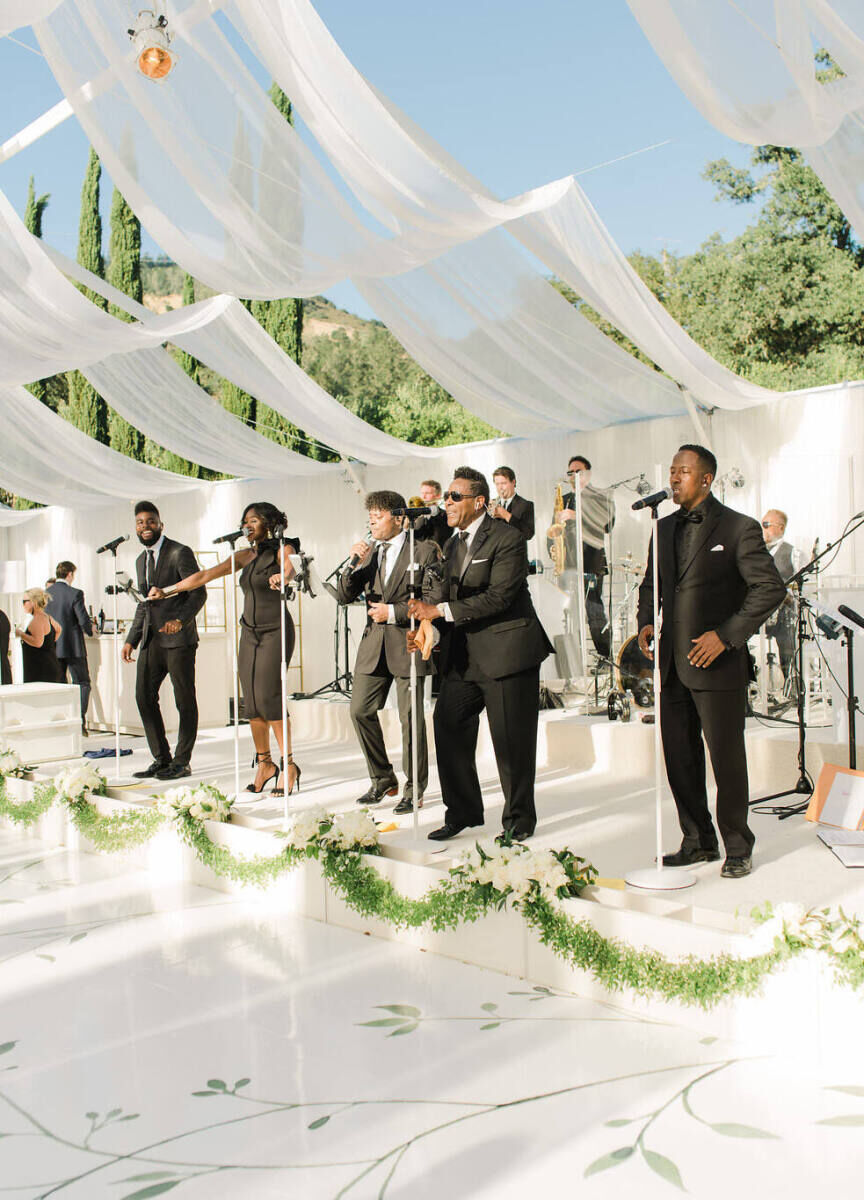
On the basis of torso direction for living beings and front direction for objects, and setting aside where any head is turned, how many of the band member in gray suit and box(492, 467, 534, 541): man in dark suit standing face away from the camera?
0

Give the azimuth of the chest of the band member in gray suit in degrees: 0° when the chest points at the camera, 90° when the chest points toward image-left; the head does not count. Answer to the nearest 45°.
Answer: approximately 45°

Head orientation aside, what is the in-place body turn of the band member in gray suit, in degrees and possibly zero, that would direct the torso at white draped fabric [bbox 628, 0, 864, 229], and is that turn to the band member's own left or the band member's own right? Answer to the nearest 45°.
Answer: approximately 90° to the band member's own left

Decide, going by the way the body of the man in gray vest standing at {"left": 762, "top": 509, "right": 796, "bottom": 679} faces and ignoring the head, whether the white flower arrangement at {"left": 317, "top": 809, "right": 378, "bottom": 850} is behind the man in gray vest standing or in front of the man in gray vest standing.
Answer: in front

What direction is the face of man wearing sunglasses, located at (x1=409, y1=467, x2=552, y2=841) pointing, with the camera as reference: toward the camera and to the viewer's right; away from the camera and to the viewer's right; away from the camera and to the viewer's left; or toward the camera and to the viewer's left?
toward the camera and to the viewer's left

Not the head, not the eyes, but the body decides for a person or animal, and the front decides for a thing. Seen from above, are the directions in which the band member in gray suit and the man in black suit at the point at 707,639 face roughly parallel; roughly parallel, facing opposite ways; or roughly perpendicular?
roughly parallel

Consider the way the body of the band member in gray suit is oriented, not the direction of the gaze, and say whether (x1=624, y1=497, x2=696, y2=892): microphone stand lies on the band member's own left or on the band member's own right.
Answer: on the band member's own left

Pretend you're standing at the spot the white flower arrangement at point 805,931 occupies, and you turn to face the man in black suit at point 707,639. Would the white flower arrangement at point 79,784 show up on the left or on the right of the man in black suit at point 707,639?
left

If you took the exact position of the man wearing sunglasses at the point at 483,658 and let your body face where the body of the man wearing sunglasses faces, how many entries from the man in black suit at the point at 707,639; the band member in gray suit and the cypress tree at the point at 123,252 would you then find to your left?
1

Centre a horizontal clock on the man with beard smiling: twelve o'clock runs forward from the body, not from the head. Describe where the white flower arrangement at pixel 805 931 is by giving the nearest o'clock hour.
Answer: The white flower arrangement is roughly at 10 o'clock from the man with beard smiling.

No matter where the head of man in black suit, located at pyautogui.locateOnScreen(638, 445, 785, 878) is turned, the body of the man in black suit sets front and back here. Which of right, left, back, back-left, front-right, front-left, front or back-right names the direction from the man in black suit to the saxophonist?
back-right

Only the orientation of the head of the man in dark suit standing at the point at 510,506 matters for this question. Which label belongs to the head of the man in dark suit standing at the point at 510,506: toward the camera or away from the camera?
toward the camera

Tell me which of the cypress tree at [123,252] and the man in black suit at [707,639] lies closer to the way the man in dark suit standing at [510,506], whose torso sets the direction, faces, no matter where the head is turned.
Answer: the man in black suit

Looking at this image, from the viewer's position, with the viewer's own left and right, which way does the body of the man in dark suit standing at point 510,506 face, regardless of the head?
facing the viewer and to the left of the viewer

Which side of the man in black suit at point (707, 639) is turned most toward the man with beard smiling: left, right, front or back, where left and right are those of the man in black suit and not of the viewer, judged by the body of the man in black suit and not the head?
right
